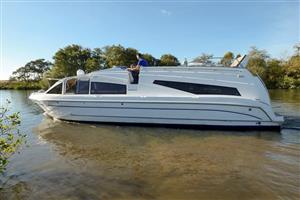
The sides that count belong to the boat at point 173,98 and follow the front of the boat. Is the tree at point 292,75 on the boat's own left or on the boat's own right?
on the boat's own right

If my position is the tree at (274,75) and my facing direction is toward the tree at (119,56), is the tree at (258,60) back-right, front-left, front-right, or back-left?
front-right

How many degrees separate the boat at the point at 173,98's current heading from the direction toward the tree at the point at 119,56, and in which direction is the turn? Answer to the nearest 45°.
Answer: approximately 90° to its right

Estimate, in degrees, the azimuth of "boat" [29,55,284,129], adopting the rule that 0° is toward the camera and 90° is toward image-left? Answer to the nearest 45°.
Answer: approximately 90°

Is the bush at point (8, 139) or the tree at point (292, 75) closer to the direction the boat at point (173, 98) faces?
the bush

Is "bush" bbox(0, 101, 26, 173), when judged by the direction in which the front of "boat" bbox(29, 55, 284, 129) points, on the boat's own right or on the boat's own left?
on the boat's own left

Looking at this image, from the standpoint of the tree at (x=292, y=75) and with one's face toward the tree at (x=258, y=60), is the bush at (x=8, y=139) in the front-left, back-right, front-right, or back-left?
back-left
